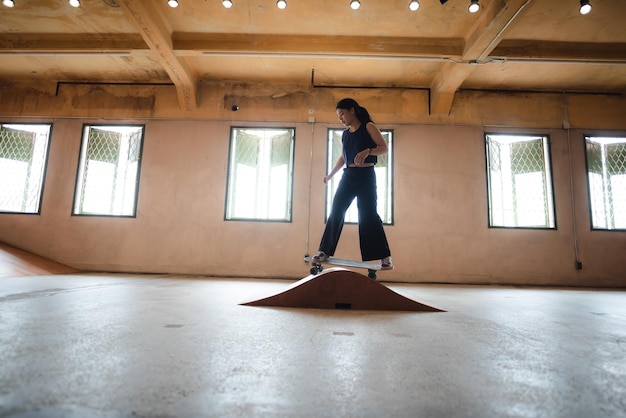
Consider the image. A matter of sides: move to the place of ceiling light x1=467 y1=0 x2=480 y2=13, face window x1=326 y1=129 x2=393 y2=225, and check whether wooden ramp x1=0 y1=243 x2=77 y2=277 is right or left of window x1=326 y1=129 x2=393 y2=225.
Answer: left

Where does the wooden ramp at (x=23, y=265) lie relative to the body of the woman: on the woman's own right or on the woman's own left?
on the woman's own right

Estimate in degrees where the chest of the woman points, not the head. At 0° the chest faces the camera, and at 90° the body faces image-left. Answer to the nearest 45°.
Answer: approximately 45°

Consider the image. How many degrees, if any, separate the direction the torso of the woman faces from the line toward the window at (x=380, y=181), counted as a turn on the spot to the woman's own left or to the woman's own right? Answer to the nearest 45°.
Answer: approximately 135° to the woman's own right
